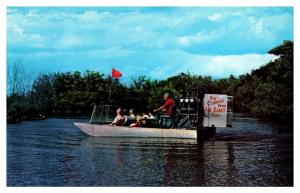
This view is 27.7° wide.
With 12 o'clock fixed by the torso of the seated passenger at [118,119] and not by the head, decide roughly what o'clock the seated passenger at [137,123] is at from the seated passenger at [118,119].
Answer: the seated passenger at [137,123] is roughly at 7 o'clock from the seated passenger at [118,119].

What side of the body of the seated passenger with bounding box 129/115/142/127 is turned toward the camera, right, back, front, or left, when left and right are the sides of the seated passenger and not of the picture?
left

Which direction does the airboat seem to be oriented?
to the viewer's left

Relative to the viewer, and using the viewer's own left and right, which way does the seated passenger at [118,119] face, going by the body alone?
facing to the left of the viewer

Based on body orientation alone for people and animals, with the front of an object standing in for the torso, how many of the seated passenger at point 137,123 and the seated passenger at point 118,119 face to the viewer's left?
2
